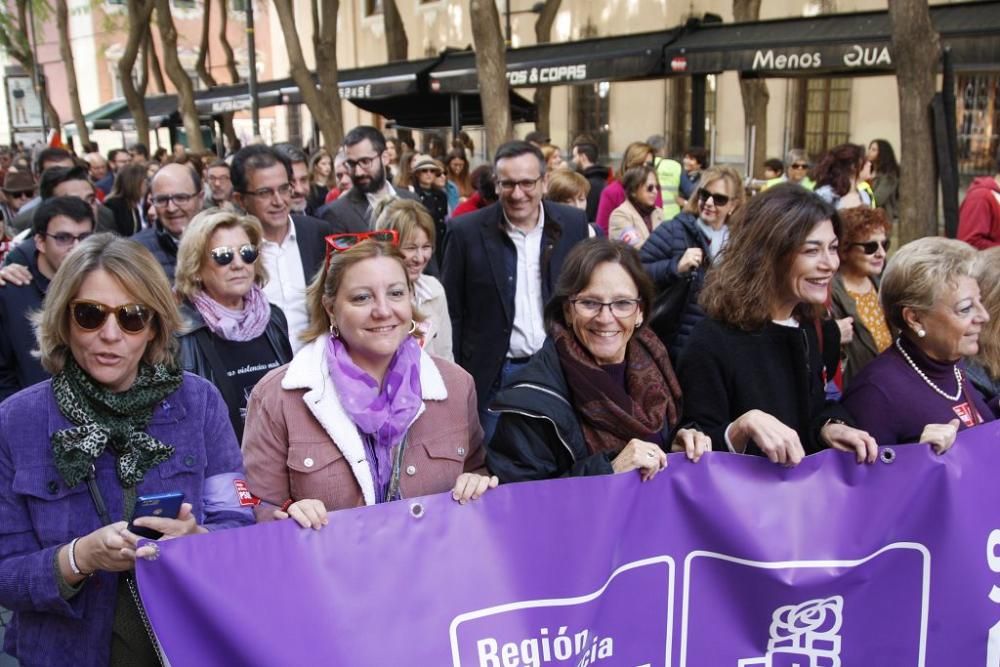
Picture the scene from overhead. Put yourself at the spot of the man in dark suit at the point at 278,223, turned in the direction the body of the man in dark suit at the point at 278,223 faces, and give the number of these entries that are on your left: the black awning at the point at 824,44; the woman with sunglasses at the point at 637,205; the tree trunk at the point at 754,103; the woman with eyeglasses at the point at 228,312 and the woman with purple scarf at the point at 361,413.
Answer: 3

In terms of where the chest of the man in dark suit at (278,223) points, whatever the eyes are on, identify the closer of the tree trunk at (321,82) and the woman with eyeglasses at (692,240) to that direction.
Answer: the woman with eyeglasses

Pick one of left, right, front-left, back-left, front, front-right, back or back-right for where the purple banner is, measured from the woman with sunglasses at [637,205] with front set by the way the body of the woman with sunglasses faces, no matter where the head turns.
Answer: front-right

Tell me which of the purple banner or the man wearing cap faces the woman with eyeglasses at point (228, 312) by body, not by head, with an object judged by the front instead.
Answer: the man wearing cap

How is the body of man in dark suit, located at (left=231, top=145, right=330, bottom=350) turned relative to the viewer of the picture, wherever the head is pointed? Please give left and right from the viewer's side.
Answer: facing the viewer and to the right of the viewer

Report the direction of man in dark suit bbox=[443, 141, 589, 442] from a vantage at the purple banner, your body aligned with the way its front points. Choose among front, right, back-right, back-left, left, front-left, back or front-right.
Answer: back

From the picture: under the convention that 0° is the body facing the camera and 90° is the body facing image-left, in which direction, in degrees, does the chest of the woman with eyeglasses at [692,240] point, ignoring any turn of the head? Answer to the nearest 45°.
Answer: approximately 315°

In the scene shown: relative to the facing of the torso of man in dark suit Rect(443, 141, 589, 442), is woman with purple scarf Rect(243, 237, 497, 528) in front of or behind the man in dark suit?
in front

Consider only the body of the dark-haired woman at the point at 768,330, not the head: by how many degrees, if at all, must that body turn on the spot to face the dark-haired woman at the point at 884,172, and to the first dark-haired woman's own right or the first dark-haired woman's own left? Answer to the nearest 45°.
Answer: approximately 135° to the first dark-haired woman's own left

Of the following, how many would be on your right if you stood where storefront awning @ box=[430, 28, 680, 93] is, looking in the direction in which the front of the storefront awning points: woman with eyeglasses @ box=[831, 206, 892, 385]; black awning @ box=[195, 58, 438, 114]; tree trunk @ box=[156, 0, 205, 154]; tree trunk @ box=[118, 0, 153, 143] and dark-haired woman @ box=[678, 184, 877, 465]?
3

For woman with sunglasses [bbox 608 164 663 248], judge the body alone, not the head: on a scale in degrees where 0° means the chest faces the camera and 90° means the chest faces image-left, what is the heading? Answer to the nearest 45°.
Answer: approximately 315°
